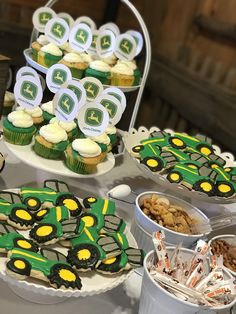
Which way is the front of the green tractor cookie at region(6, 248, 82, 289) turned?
to the viewer's left

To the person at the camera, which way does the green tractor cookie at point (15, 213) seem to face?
facing to the left of the viewer

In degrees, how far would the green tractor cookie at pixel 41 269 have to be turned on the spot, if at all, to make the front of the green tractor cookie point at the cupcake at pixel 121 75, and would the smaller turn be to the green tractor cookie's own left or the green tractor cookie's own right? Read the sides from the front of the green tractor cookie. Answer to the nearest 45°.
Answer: approximately 90° to the green tractor cookie's own right

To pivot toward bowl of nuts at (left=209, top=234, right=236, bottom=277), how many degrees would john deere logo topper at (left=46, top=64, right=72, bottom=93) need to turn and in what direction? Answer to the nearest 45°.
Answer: approximately 45° to its left
